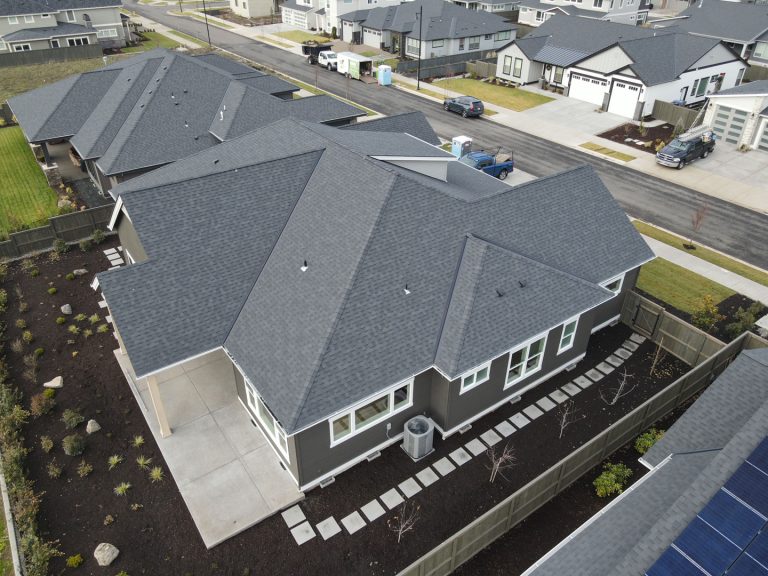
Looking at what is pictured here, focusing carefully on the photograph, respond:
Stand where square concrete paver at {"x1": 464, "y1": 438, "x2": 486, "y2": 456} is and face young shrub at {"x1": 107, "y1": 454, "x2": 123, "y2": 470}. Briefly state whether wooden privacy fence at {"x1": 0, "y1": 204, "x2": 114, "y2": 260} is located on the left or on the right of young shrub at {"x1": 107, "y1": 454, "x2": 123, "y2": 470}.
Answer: right

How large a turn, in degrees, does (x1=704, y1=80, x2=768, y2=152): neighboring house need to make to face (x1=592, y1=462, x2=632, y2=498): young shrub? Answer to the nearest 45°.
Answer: approximately 45° to its left

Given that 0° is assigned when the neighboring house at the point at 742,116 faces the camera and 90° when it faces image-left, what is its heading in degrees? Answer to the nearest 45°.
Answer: approximately 45°

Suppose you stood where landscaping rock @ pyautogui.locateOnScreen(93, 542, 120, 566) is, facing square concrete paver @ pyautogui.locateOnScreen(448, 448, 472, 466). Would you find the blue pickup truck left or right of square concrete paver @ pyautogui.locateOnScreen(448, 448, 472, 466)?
left

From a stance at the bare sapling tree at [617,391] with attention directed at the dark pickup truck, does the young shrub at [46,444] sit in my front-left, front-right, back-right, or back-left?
back-left
